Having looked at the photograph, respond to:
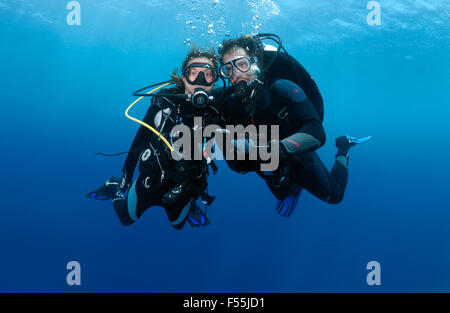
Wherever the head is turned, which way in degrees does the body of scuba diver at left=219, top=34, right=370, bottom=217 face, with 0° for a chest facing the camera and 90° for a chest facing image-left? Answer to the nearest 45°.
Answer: approximately 45°
